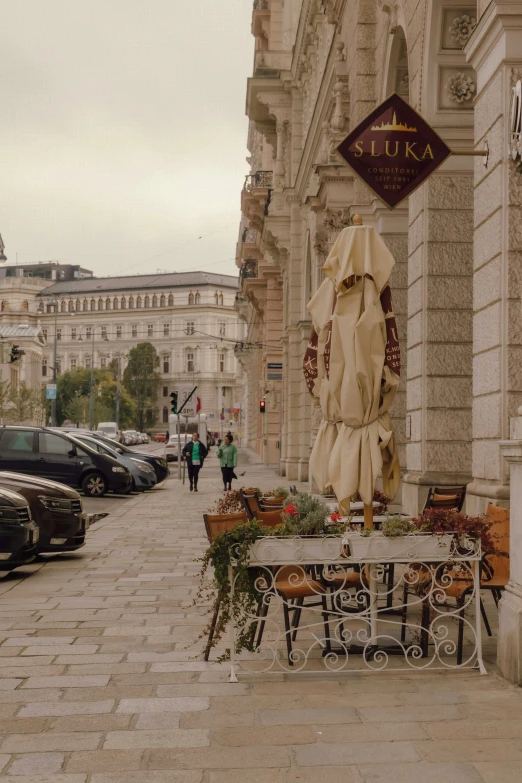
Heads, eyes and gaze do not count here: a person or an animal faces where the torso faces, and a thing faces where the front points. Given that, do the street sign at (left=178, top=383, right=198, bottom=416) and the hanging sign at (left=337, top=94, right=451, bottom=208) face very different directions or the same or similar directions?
same or similar directions

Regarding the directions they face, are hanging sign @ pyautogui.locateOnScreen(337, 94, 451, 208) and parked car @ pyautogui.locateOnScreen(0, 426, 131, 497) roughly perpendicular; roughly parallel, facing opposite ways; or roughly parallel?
roughly perpendicular

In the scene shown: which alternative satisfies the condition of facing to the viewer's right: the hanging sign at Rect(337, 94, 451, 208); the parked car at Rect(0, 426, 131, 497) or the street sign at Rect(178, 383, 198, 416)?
the parked car

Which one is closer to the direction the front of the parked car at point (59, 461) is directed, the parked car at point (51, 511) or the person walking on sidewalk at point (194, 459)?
the person walking on sidewalk

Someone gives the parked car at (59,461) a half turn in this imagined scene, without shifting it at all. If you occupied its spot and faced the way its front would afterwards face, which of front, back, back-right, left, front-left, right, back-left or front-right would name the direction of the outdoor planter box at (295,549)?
left

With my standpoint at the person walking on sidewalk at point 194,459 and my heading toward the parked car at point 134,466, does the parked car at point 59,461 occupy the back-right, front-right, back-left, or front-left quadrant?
front-left

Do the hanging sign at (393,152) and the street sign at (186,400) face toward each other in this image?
no

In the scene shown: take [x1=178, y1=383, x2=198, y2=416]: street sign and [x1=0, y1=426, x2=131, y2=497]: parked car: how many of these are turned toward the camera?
1

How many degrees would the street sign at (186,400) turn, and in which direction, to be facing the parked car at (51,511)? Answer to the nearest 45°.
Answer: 0° — it already faces it

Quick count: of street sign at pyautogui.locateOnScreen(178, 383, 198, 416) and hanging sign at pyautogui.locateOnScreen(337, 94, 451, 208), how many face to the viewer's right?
0

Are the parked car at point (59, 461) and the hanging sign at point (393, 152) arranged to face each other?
no

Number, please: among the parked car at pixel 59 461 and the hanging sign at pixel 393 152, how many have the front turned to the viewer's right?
1

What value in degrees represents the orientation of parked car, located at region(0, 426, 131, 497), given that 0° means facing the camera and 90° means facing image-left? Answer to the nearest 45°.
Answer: approximately 270°

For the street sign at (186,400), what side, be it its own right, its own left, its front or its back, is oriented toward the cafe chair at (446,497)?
front

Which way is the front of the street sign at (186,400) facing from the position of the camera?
facing the viewer

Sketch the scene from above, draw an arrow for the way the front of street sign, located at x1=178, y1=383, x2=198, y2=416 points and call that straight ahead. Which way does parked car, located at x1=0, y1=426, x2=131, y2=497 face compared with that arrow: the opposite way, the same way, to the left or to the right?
to the left

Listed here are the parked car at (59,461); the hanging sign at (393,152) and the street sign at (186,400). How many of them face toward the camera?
2
